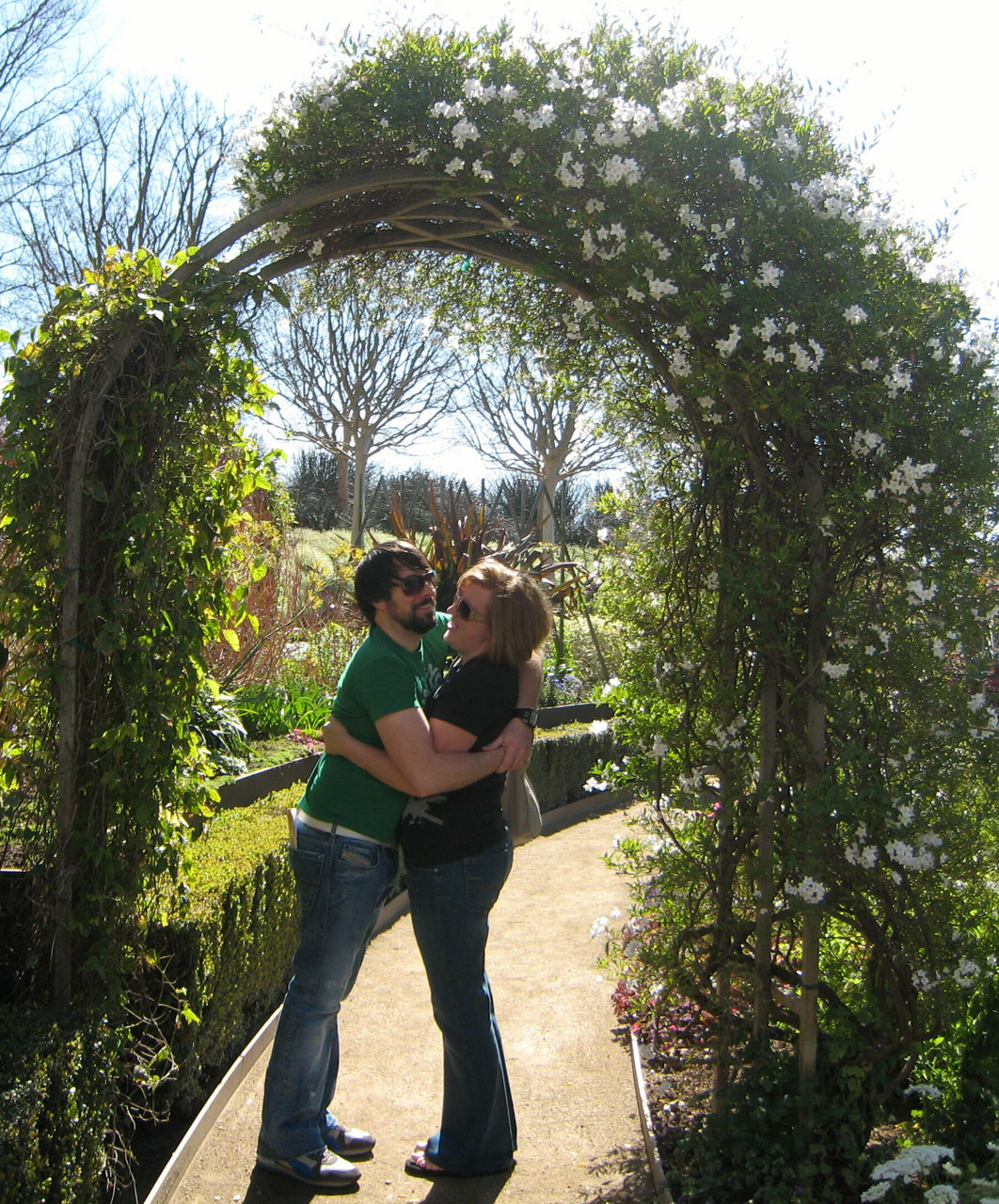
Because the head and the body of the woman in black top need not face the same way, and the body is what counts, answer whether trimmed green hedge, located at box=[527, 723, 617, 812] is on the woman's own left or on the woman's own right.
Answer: on the woman's own right

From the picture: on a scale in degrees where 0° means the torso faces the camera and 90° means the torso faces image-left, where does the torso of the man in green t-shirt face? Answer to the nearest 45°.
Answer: approximately 270°

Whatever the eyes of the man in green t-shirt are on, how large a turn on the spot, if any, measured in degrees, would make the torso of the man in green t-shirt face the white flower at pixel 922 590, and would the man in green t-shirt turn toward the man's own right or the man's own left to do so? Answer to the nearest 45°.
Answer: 0° — they already face it

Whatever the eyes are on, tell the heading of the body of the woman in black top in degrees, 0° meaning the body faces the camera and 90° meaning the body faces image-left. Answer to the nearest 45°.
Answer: approximately 90°

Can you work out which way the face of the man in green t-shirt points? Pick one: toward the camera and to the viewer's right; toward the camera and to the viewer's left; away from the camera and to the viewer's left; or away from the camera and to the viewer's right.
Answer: toward the camera and to the viewer's right

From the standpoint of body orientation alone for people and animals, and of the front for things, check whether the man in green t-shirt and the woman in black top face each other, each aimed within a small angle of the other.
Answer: yes

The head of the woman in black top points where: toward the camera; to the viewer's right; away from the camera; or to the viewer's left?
to the viewer's left

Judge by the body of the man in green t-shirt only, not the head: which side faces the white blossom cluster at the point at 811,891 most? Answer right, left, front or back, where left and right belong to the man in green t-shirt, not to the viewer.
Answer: front

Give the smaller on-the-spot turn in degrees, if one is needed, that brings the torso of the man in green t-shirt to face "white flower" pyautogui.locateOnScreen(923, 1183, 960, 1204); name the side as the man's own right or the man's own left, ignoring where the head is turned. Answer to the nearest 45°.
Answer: approximately 45° to the man's own right

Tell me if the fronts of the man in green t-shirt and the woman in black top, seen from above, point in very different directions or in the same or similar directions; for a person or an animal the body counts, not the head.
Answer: very different directions

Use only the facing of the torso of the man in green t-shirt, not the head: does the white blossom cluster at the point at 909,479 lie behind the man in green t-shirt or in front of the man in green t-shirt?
in front

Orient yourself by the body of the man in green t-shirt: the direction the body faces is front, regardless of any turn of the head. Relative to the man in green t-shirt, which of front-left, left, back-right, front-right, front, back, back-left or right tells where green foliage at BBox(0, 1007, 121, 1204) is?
back-right

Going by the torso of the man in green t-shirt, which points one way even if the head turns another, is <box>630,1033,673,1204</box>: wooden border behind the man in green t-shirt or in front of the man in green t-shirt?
in front
